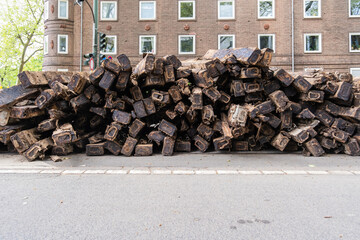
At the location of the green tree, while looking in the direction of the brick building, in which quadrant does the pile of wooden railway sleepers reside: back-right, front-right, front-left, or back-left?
front-right

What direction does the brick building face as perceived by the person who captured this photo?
facing the viewer

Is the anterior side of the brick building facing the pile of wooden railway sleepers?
yes

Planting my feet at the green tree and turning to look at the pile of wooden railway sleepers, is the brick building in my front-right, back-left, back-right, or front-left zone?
front-left

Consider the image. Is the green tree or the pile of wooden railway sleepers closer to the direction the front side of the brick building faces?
the pile of wooden railway sleepers
